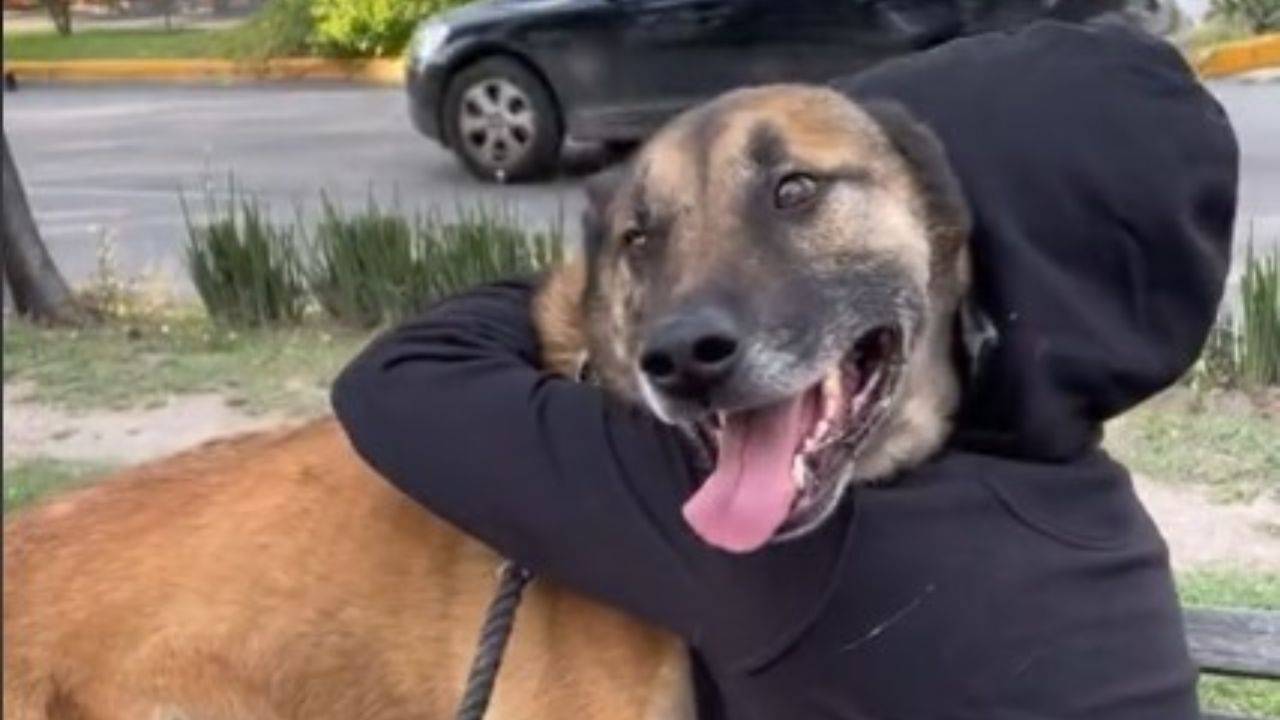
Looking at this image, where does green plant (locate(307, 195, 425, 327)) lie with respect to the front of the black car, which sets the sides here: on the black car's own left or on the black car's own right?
on the black car's own left

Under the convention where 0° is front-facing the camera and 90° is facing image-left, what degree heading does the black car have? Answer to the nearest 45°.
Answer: approximately 90°

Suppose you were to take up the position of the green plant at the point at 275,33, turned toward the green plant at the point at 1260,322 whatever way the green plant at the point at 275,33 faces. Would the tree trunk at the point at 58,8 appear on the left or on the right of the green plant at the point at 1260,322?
right

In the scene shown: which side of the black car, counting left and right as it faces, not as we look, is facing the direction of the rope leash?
left

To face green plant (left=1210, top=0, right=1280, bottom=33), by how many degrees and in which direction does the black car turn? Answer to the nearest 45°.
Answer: approximately 135° to its right

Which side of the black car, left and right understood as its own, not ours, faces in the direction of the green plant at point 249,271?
left
